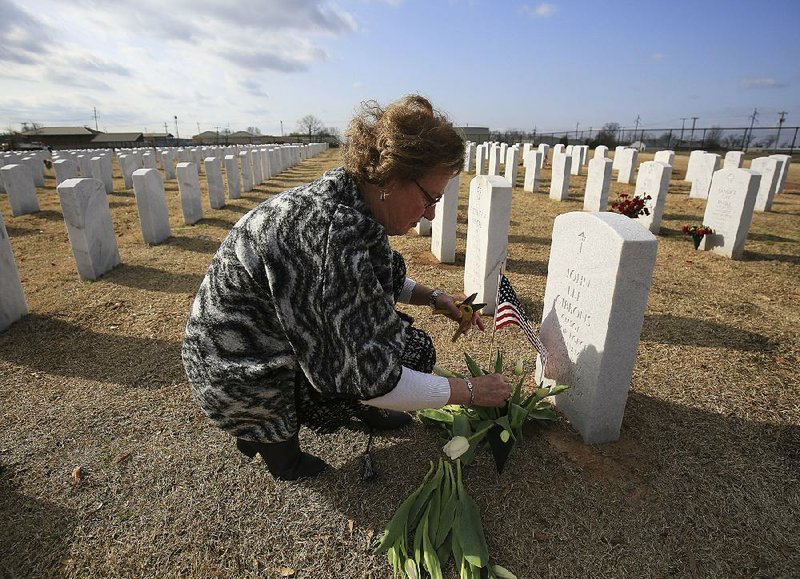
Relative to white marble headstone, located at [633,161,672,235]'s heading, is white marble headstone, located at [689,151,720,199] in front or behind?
behind

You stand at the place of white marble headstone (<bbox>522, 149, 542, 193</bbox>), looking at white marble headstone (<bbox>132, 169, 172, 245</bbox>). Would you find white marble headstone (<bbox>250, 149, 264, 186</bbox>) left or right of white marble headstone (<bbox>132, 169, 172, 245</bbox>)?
right

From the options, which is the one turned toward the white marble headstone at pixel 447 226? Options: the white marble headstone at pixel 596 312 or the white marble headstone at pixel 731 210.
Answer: the white marble headstone at pixel 731 210

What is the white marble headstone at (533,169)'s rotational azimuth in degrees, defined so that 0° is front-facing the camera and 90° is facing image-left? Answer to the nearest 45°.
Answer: approximately 45°

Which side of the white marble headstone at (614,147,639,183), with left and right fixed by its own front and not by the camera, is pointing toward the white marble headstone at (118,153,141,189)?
front

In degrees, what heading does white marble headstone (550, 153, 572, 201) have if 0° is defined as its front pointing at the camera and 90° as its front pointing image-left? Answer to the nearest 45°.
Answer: approximately 45°

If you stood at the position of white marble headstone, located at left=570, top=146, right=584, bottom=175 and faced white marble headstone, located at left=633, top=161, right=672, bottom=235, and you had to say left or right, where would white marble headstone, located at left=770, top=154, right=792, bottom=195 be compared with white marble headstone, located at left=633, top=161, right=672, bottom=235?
left

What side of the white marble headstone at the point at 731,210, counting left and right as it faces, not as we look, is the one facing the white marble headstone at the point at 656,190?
right

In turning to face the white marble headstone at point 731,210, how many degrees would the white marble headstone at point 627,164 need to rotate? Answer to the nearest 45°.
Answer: approximately 45° to its left

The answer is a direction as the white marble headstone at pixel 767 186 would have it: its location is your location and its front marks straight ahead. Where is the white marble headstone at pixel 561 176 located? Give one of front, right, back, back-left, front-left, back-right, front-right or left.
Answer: front-right

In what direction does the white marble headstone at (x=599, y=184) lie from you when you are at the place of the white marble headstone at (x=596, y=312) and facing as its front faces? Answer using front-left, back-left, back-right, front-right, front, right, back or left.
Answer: back-right

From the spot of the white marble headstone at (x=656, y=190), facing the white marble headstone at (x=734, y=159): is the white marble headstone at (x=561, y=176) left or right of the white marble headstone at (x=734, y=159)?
left

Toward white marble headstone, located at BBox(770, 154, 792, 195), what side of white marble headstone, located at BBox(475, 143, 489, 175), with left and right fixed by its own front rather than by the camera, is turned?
left

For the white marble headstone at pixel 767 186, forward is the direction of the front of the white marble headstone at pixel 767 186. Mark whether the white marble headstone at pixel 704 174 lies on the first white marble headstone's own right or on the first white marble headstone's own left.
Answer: on the first white marble headstone's own right

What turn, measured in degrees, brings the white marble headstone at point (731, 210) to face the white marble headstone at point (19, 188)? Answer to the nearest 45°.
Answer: approximately 45° to its right
